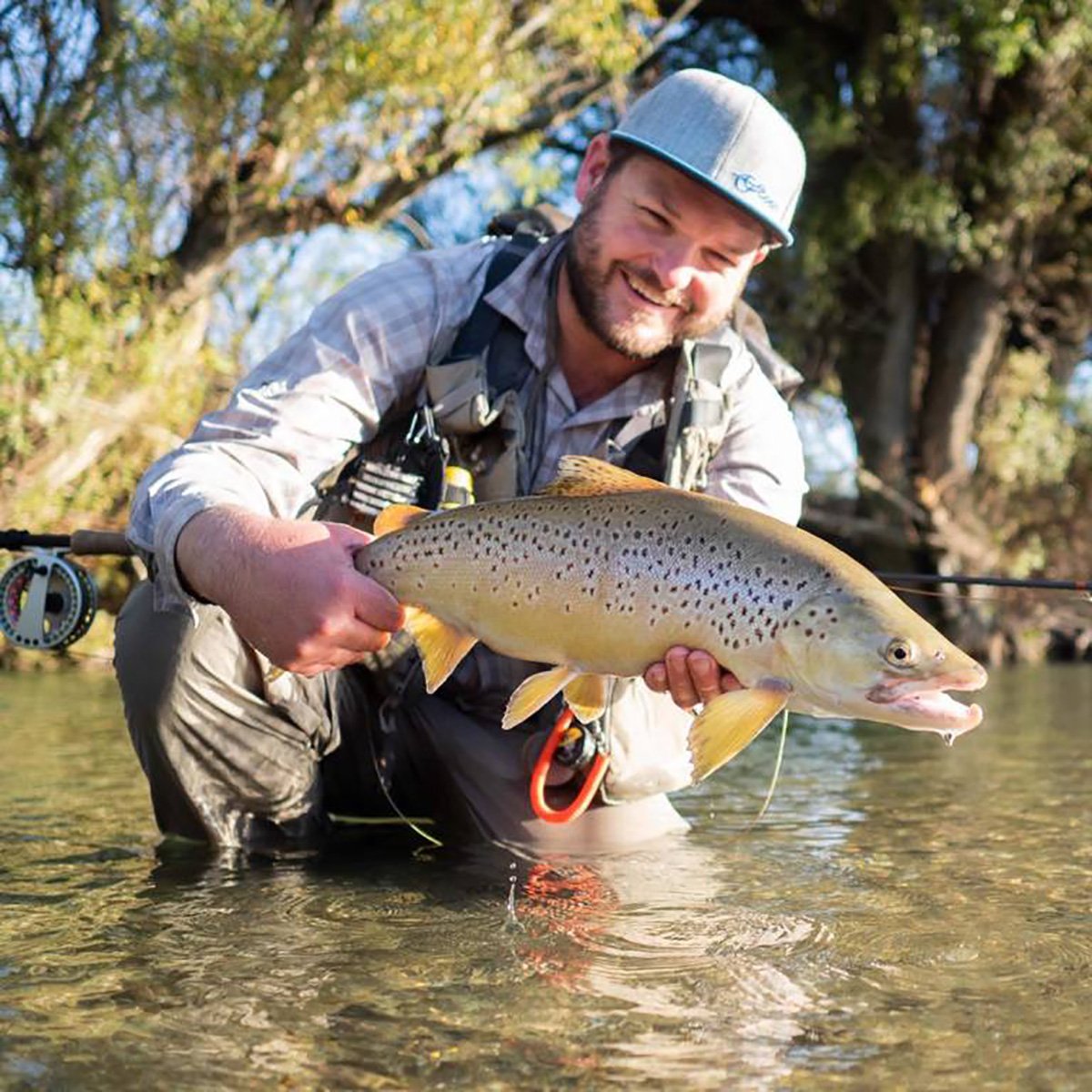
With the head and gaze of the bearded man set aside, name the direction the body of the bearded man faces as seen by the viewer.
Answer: toward the camera

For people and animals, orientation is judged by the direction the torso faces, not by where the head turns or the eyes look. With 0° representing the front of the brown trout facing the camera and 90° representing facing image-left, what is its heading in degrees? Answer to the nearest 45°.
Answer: approximately 270°

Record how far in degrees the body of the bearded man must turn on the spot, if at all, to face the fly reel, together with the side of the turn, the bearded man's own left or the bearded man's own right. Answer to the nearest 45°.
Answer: approximately 135° to the bearded man's own right
